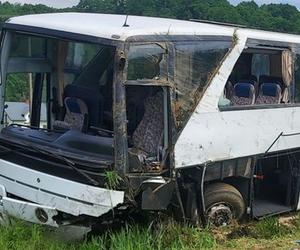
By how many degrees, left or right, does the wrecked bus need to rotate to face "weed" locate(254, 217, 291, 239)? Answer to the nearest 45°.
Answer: approximately 135° to its left
